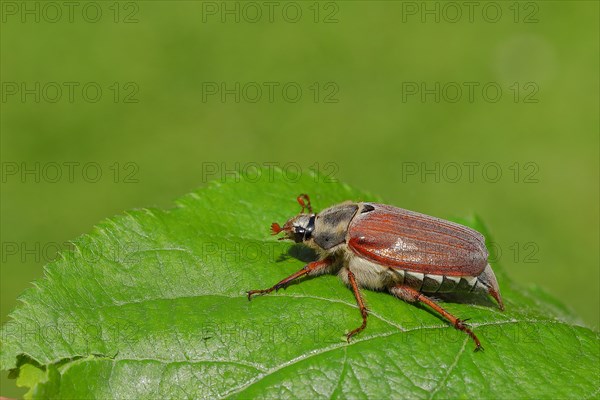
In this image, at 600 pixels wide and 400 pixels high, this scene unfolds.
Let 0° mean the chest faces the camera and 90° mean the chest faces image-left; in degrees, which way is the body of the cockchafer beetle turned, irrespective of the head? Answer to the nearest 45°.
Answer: approximately 90°
